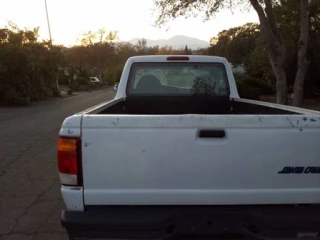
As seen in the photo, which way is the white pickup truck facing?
away from the camera

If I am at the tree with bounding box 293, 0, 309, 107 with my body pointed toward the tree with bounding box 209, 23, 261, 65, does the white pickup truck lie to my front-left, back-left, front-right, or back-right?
back-left

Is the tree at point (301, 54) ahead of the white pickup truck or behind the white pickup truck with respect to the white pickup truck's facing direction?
ahead

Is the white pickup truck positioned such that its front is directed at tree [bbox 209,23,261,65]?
yes
